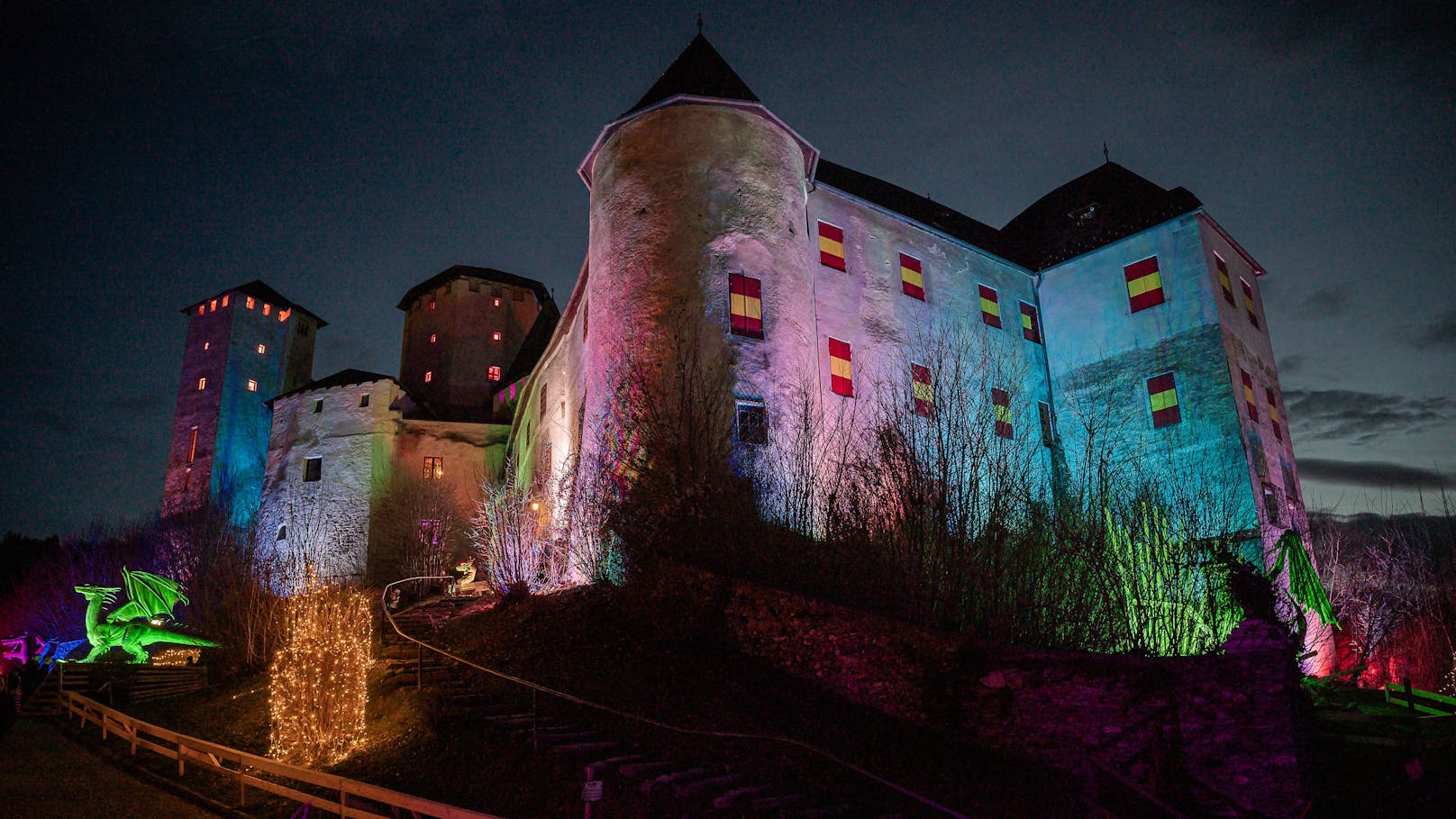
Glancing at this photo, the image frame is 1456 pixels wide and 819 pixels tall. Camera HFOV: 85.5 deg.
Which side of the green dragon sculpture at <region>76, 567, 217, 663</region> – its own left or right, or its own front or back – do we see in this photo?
left

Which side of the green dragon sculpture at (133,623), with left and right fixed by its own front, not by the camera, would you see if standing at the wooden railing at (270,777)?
left

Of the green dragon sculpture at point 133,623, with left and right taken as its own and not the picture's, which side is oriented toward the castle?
back

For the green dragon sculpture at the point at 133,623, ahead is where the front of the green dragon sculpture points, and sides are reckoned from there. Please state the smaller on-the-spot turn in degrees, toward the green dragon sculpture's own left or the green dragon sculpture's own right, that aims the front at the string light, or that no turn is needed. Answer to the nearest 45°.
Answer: approximately 90° to the green dragon sculpture's own left

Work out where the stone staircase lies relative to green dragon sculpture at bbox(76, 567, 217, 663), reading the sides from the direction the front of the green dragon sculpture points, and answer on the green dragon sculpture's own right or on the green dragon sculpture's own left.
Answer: on the green dragon sculpture's own left

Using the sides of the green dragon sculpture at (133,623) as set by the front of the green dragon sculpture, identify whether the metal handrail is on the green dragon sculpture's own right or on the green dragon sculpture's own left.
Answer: on the green dragon sculpture's own left
